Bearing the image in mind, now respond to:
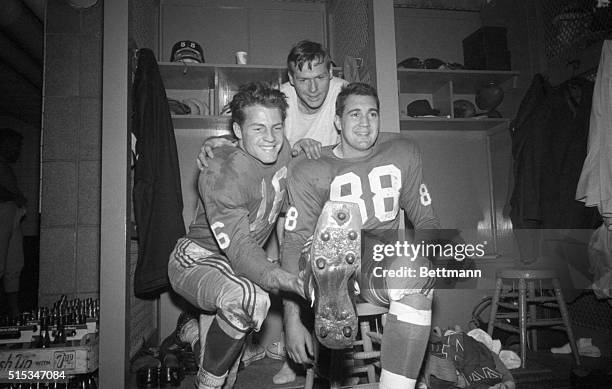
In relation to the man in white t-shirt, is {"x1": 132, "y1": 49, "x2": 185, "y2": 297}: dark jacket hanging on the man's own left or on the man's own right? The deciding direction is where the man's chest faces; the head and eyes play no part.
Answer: on the man's own right

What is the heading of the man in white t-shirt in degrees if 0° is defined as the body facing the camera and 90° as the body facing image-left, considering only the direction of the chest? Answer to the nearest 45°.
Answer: approximately 0°

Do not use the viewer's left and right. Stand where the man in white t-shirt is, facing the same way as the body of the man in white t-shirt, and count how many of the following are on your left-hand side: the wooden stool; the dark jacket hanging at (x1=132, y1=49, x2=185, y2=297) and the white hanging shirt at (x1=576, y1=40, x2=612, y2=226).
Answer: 2

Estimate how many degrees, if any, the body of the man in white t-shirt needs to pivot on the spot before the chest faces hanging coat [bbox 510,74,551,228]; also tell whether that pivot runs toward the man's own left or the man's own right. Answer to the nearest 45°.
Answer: approximately 90° to the man's own left

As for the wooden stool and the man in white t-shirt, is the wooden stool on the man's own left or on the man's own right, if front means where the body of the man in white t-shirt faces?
on the man's own left

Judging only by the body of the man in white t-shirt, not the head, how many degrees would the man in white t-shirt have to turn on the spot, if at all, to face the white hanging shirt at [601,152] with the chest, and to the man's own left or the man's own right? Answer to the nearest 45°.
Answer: approximately 90° to the man's own left
